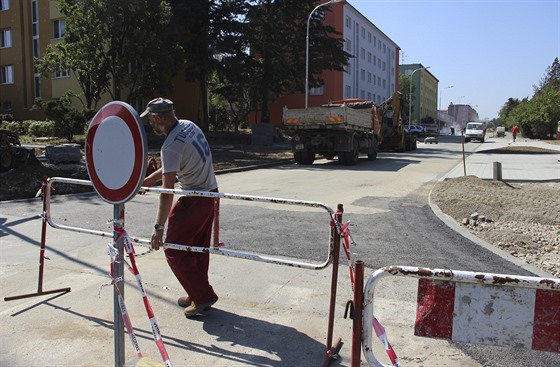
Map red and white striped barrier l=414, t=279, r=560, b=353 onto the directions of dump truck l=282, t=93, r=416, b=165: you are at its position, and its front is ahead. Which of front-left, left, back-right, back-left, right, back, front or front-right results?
back-right

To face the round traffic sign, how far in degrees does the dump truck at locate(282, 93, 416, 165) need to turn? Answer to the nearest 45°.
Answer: approximately 135° to its right

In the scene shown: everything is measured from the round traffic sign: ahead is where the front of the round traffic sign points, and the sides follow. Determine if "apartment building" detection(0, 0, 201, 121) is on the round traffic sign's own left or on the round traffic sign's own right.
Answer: on the round traffic sign's own right

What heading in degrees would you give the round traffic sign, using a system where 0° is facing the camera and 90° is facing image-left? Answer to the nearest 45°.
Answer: approximately 45°

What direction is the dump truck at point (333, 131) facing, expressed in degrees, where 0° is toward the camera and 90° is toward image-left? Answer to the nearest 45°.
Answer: approximately 225°

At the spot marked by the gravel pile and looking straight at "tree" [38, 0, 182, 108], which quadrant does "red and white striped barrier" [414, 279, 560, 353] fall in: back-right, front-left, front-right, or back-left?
back-left

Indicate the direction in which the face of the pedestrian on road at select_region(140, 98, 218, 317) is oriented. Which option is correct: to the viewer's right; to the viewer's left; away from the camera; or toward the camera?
to the viewer's left

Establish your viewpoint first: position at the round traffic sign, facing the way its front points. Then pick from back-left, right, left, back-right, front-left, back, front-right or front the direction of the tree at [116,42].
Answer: back-right
